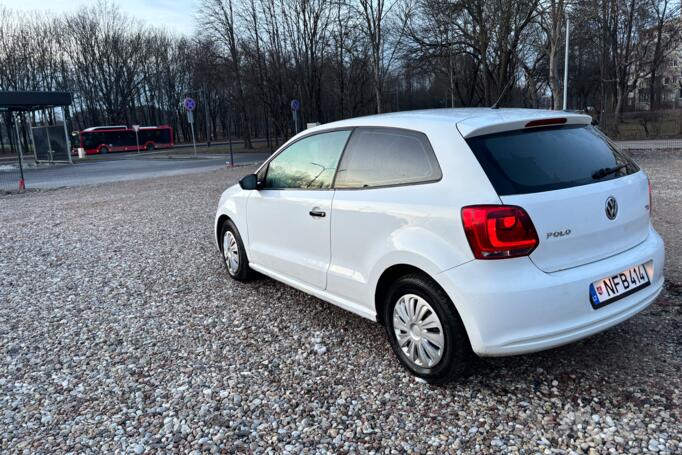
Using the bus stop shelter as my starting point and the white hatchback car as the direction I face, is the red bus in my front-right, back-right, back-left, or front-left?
back-left

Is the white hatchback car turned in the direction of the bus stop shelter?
yes

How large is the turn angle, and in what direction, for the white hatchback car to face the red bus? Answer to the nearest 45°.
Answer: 0° — it already faces it

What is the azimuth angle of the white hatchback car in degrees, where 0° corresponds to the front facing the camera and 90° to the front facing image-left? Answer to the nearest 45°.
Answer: approximately 135°
